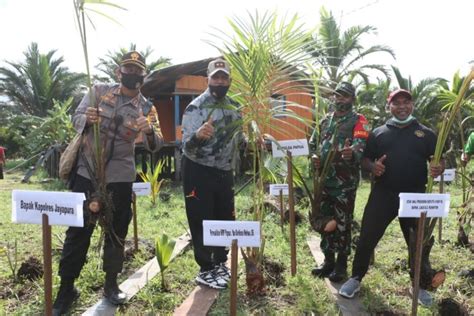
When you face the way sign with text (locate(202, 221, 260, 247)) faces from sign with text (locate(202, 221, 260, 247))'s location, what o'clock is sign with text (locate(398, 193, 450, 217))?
sign with text (locate(398, 193, 450, 217)) is roughly at 9 o'clock from sign with text (locate(202, 221, 260, 247)).

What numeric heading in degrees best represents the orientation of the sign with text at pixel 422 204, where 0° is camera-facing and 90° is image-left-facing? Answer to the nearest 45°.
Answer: approximately 0°

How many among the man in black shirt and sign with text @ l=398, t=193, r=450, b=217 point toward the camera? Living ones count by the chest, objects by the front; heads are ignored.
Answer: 2

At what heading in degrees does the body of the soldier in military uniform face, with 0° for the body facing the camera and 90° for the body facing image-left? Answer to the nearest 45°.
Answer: approximately 45°

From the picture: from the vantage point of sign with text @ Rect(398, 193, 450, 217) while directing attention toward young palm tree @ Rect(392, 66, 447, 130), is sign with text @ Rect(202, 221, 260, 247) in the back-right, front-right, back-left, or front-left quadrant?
back-left

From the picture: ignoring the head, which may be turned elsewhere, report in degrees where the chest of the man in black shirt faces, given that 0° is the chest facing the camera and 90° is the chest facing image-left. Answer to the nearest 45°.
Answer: approximately 0°
